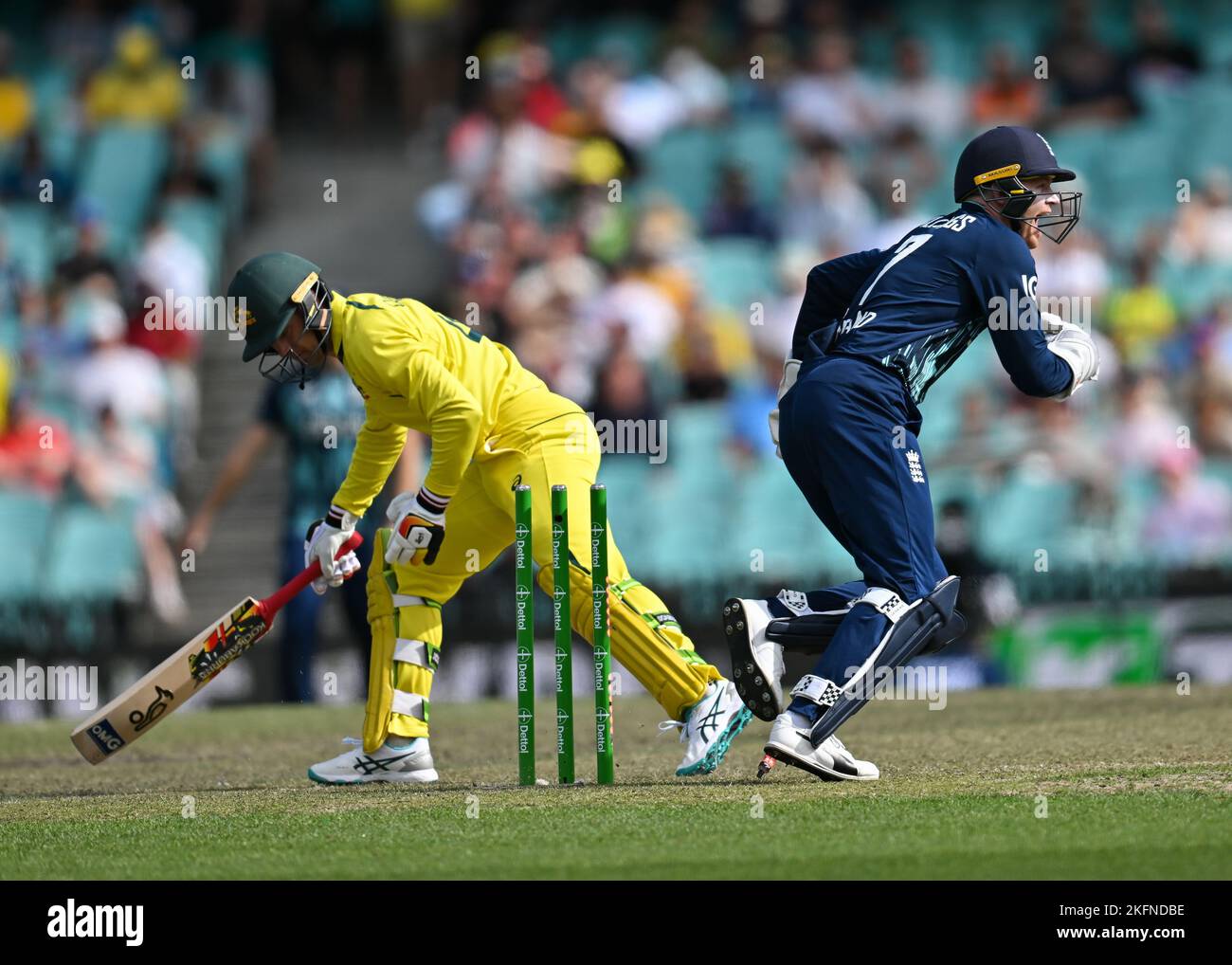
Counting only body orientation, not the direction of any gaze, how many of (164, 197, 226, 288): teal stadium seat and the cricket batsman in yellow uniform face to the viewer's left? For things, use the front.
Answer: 1

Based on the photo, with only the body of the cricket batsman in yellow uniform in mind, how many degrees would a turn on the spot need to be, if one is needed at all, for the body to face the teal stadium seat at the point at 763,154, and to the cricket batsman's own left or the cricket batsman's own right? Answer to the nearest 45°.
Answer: approximately 90° to the cricket batsman's own right

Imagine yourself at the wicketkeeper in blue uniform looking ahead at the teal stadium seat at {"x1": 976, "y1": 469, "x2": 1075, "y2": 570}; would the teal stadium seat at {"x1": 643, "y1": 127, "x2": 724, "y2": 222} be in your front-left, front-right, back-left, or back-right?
front-left

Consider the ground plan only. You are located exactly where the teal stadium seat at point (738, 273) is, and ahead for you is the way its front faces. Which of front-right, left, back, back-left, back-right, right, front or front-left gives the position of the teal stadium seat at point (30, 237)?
right

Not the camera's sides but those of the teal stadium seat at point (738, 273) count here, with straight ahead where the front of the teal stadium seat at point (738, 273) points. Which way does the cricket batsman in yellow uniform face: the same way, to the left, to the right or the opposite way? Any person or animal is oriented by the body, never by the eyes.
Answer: to the right

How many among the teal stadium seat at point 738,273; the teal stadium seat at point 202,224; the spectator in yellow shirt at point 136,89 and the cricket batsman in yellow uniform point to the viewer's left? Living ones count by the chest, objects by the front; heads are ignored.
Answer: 1

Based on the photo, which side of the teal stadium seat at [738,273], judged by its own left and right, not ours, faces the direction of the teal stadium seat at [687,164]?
back

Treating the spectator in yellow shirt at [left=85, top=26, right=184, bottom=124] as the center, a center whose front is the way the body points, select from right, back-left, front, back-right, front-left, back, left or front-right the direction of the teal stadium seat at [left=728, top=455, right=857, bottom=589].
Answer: front-left

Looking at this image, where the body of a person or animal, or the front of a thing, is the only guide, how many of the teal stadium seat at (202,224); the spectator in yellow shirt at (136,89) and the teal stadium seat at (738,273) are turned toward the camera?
3

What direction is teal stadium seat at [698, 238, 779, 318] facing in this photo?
toward the camera

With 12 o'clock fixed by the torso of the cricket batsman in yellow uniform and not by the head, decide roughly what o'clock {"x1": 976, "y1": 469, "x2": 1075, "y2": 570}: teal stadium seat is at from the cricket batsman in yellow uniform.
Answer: The teal stadium seat is roughly at 4 o'clock from the cricket batsman in yellow uniform.

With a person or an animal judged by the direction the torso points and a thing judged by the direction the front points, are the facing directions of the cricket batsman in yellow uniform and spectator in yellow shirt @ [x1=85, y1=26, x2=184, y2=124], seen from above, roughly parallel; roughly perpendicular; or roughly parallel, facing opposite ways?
roughly perpendicular

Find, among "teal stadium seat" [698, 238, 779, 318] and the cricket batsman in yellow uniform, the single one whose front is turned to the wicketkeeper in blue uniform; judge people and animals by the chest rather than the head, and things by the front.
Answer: the teal stadium seat

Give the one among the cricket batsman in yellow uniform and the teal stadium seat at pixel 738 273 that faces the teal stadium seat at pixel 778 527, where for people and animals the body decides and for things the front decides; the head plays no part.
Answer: the teal stadium seat at pixel 738 273

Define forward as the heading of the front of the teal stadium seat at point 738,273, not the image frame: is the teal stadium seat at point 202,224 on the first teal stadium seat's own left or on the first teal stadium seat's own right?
on the first teal stadium seat's own right

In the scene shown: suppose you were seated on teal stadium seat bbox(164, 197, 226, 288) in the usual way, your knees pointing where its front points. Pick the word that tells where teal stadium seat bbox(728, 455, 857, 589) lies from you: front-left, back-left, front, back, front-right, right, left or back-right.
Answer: front-left
